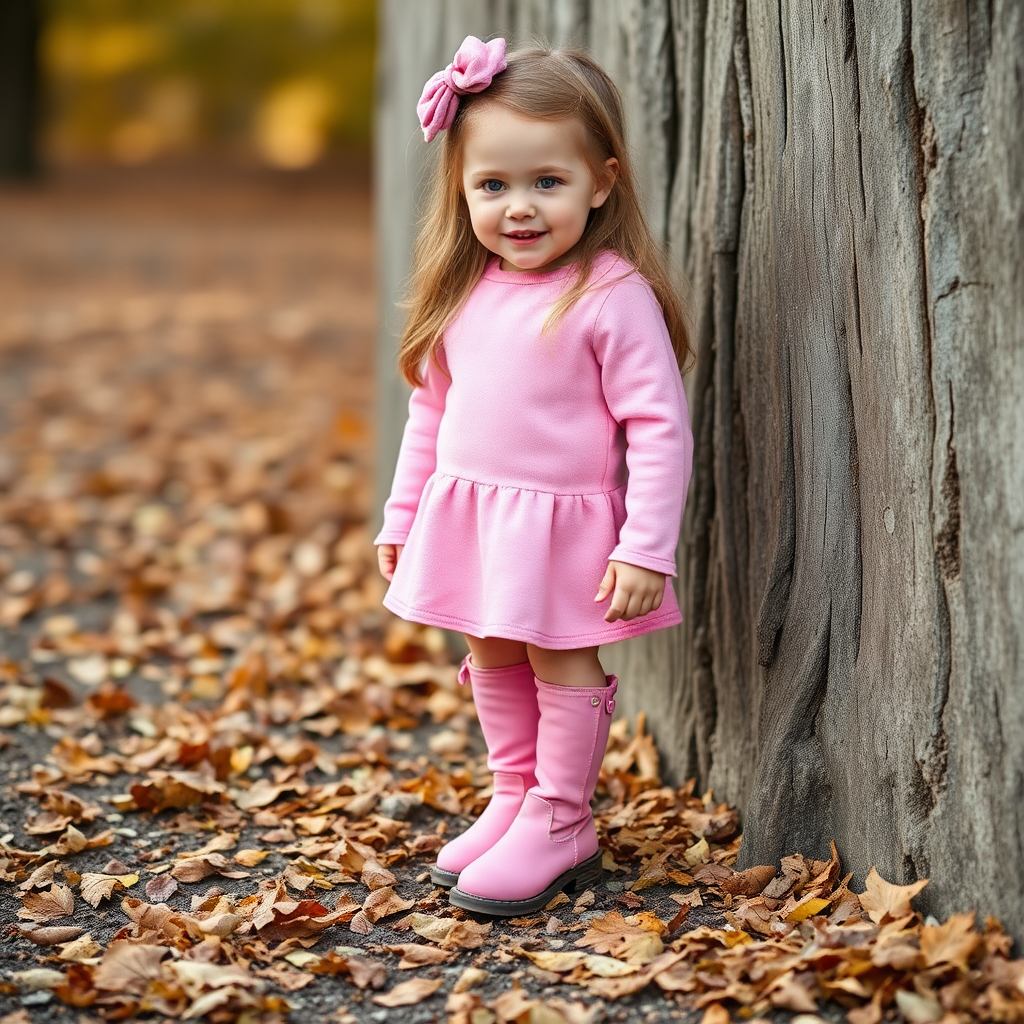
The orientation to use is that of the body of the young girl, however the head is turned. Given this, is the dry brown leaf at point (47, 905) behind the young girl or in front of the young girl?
in front

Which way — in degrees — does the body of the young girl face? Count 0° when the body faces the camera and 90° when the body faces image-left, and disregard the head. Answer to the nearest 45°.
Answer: approximately 45°

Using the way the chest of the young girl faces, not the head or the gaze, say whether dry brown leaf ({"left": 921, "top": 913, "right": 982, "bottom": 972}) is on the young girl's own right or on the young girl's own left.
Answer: on the young girl's own left
